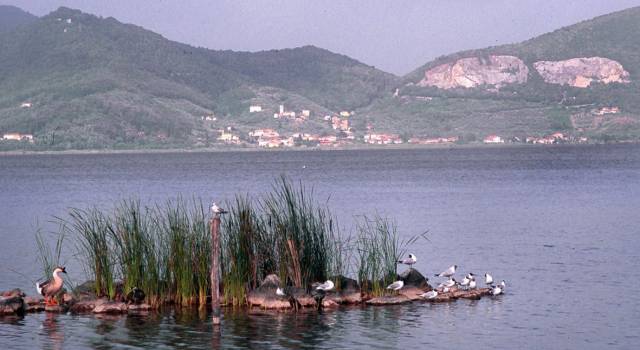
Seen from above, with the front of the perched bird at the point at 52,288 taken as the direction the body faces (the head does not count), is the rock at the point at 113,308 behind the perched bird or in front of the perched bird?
in front

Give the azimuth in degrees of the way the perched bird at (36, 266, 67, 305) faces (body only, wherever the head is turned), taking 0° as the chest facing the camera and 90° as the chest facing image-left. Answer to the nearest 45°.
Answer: approximately 270°

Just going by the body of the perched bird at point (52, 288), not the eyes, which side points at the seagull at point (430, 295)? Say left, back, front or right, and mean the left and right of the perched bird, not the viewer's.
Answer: front
